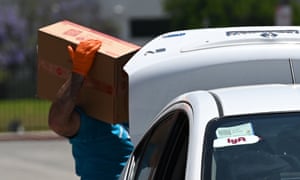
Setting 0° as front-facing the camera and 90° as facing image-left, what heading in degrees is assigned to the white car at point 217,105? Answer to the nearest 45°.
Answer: approximately 315°

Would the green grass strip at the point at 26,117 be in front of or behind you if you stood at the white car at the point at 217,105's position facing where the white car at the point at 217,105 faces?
behind
